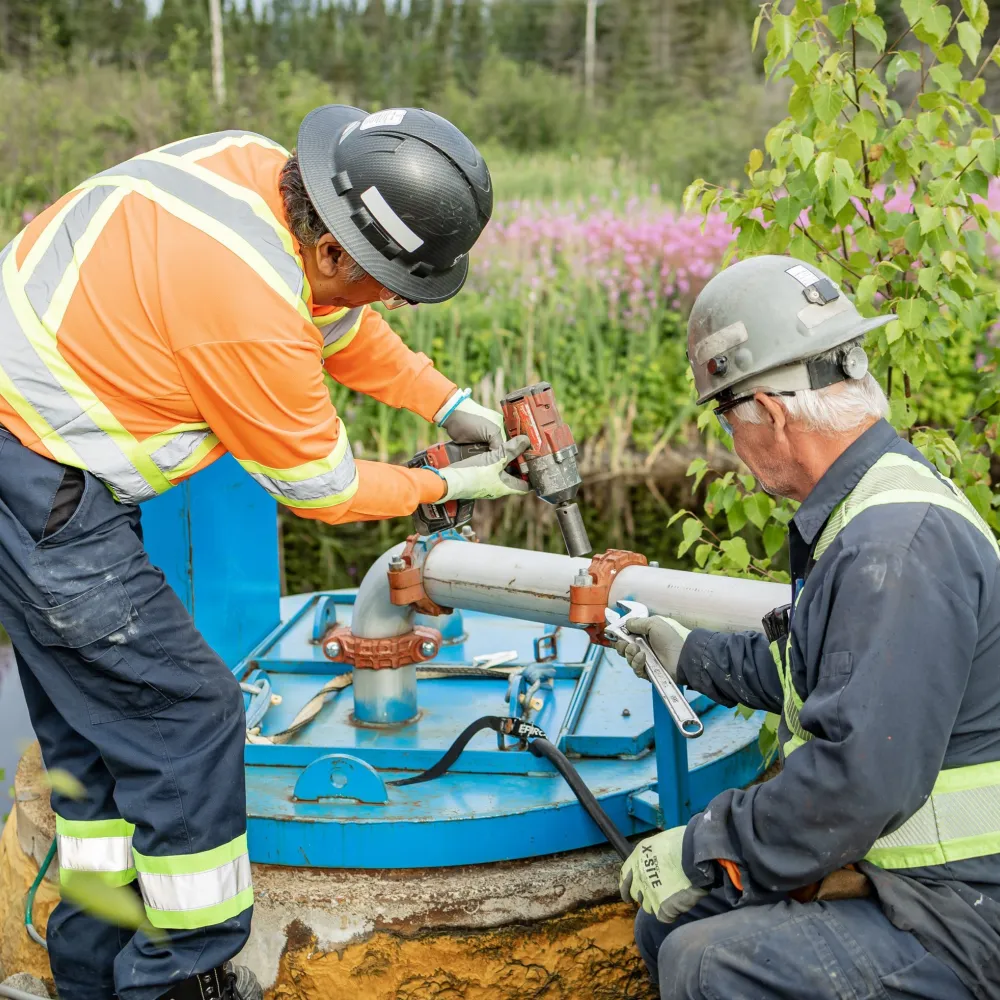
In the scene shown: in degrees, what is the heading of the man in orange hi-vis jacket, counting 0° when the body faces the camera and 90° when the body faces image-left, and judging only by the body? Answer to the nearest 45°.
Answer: approximately 270°

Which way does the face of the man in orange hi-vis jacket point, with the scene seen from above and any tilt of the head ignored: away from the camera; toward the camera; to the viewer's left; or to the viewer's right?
to the viewer's right
